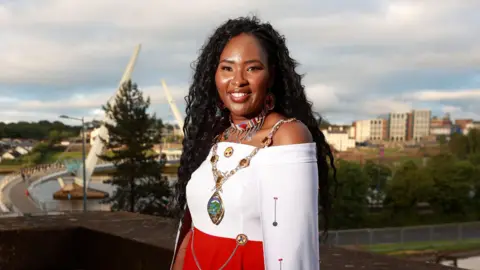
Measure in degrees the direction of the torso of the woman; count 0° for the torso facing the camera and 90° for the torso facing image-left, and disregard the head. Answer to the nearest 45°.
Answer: approximately 45°

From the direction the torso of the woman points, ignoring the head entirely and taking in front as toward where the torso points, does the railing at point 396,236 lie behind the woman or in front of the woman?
behind
